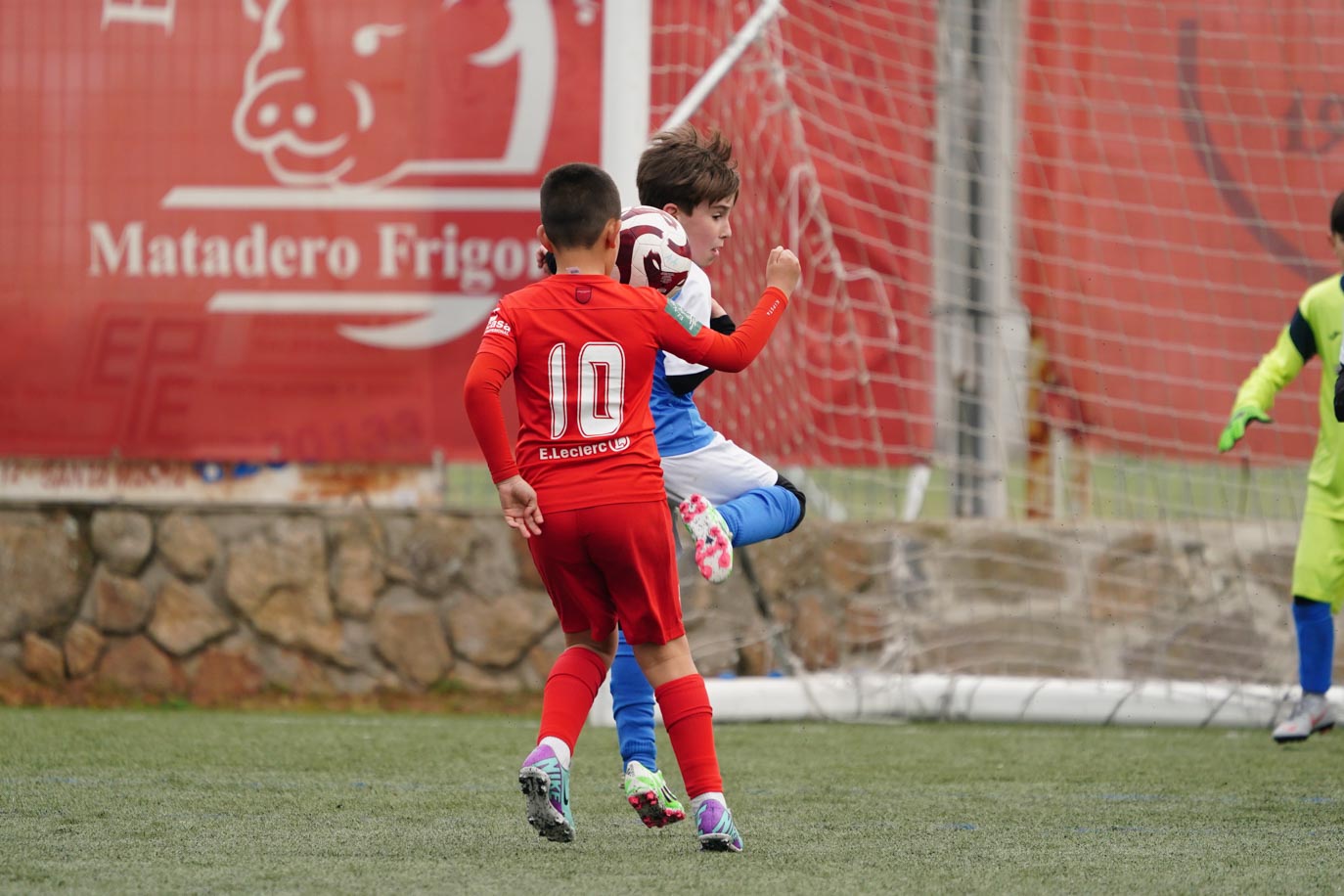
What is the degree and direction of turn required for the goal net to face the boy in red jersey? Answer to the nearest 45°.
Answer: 0° — it already faces them

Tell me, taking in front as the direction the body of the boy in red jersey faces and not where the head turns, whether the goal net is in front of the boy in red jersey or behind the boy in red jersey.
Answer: in front

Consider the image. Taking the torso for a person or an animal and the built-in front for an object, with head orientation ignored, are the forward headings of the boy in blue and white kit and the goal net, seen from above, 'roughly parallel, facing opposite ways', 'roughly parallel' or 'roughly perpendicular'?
roughly perpendicular

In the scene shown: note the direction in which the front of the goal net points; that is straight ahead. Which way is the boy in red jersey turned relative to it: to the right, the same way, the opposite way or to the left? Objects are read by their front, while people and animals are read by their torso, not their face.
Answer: the opposite way

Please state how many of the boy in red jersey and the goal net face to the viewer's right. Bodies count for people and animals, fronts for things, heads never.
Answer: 0

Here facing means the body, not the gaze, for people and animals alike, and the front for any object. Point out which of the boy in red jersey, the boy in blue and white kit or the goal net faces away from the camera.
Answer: the boy in red jersey

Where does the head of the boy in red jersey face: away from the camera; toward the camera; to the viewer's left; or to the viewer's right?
away from the camera

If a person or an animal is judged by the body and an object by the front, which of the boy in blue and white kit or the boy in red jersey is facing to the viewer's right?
the boy in blue and white kit

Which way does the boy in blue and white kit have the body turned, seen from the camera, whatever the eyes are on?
to the viewer's right

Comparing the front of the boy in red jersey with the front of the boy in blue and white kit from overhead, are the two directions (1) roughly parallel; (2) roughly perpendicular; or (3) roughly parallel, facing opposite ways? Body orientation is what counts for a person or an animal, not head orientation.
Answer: roughly perpendicular

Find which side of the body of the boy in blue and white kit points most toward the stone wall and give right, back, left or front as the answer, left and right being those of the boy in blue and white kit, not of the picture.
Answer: left

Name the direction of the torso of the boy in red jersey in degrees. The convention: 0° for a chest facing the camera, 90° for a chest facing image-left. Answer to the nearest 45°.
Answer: approximately 180°

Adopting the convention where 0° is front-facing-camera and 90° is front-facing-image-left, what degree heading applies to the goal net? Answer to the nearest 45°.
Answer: approximately 0°

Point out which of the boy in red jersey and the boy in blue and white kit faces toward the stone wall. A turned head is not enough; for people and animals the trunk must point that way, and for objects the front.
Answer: the boy in red jersey

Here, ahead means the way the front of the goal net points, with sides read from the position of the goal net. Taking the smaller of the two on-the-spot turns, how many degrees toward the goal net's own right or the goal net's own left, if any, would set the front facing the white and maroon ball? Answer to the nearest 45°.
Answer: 0° — it already faces it
